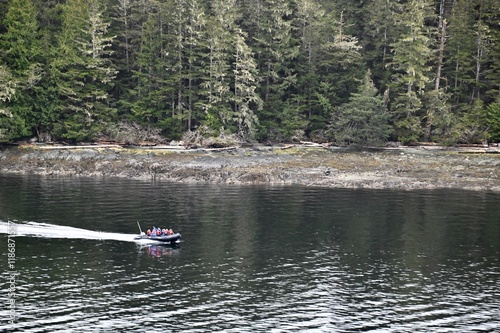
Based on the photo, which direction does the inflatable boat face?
to the viewer's right
